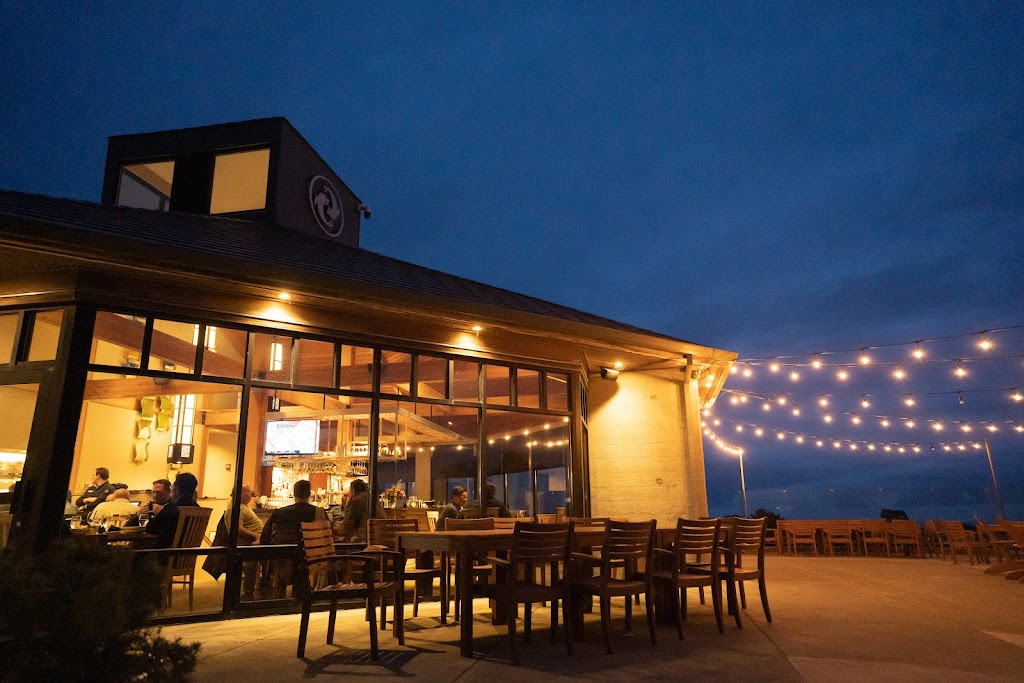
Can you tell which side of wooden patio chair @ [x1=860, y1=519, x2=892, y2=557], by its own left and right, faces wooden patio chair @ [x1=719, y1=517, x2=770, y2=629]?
back

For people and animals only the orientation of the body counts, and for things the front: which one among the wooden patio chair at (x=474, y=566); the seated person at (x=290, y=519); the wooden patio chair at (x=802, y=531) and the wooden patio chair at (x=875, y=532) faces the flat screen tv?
the seated person

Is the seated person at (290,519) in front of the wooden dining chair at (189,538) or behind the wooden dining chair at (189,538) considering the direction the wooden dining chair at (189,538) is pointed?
behind

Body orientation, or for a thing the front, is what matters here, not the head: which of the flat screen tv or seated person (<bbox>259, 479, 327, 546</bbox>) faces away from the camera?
the seated person

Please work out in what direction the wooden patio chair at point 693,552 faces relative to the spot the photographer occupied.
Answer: facing away from the viewer and to the left of the viewer

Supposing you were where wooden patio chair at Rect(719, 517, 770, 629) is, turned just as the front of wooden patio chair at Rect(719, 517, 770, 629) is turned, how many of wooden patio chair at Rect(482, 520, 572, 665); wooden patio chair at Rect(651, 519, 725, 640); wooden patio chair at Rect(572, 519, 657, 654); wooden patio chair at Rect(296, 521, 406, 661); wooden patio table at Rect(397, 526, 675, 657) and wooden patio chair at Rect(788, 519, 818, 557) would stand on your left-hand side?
5

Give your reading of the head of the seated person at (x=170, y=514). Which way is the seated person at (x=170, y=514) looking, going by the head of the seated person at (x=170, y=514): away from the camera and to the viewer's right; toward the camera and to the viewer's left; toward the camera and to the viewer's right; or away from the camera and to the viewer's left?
away from the camera and to the viewer's left

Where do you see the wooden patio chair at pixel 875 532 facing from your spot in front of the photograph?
facing away from the viewer

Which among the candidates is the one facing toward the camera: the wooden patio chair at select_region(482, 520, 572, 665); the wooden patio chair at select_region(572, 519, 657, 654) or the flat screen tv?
the flat screen tv

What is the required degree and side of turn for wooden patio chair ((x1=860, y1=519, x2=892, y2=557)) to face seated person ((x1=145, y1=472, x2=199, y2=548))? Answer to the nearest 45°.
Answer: approximately 135° to its left

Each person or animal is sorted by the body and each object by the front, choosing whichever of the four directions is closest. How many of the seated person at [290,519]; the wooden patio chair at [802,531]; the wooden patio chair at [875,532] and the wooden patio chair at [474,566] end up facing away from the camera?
3

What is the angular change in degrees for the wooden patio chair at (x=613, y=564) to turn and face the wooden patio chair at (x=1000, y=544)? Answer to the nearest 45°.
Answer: approximately 90° to its right

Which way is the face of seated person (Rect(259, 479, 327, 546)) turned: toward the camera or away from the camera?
away from the camera

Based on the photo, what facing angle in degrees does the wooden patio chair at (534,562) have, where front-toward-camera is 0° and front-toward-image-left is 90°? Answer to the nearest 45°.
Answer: approximately 135°

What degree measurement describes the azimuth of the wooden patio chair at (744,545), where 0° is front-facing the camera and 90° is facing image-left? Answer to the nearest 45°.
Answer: approximately 135°

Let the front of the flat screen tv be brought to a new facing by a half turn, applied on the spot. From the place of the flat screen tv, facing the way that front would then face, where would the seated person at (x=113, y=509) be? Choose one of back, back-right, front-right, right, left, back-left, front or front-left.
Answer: back-left

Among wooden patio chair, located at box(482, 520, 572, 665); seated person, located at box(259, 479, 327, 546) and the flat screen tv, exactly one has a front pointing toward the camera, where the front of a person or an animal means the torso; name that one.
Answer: the flat screen tv
